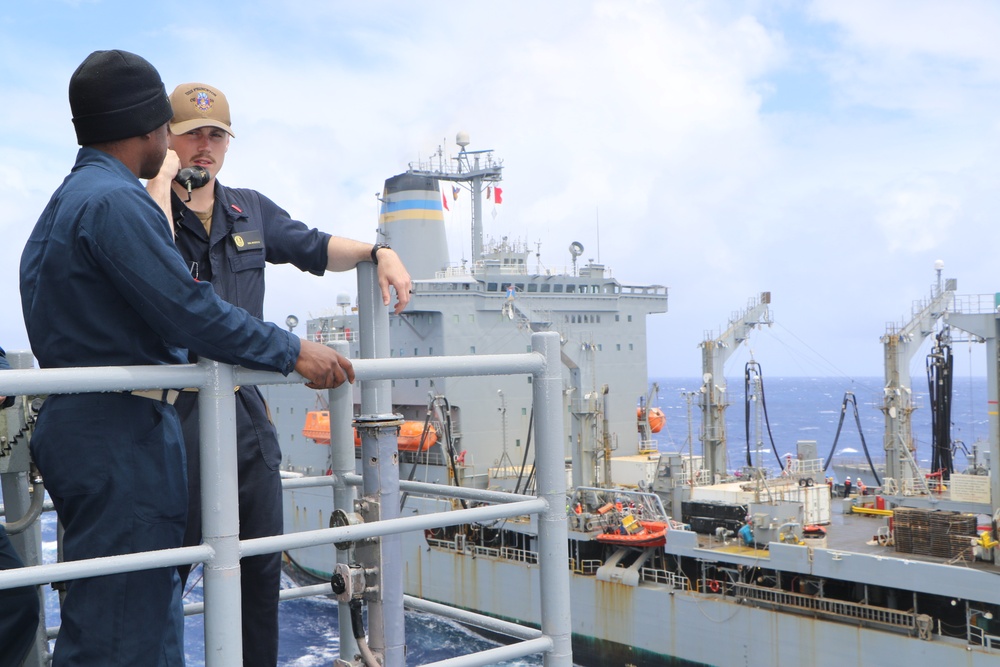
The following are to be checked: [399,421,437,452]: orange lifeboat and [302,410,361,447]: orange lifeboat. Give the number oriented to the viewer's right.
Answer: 2

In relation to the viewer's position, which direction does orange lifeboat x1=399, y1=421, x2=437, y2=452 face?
facing to the right of the viewer

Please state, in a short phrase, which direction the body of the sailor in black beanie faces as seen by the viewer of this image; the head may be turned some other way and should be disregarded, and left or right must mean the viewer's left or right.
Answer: facing away from the viewer and to the right of the viewer

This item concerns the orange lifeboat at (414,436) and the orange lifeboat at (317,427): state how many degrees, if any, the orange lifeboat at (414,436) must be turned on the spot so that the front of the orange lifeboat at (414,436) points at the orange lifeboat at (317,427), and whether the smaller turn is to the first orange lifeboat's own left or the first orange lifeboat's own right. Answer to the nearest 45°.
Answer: approximately 135° to the first orange lifeboat's own left

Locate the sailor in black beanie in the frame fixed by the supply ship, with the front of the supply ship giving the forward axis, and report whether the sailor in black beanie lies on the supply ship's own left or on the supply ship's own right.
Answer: on the supply ship's own right

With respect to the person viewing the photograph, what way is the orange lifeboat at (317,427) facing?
facing to the right of the viewer

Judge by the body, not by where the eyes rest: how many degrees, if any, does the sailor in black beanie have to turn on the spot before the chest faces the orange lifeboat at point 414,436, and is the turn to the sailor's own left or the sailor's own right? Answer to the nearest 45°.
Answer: approximately 45° to the sailor's own left

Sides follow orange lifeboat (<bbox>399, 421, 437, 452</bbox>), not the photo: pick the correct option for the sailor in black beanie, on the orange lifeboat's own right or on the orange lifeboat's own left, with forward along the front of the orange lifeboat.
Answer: on the orange lifeboat's own right

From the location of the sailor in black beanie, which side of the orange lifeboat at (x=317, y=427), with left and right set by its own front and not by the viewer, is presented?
right

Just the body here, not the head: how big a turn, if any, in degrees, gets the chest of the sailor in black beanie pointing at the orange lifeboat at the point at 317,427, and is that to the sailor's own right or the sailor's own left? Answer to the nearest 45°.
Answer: approximately 45° to the sailor's own left

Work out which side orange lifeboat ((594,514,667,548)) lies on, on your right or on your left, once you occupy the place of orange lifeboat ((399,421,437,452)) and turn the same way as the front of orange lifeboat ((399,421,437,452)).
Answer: on your right
